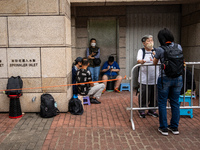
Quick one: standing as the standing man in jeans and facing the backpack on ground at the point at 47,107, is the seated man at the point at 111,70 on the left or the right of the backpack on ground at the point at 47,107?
right

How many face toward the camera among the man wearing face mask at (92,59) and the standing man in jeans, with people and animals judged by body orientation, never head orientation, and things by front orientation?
1

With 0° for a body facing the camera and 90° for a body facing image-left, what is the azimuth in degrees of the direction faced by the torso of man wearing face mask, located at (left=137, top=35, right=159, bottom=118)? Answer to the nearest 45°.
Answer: approximately 315°

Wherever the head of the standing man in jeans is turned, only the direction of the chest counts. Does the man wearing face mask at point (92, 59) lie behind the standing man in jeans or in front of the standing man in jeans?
in front

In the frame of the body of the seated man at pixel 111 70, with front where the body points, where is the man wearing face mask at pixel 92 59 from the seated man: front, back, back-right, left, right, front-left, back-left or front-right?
right

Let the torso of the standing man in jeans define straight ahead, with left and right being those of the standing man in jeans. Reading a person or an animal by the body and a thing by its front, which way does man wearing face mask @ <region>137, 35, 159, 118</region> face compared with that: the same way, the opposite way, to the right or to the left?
the opposite way

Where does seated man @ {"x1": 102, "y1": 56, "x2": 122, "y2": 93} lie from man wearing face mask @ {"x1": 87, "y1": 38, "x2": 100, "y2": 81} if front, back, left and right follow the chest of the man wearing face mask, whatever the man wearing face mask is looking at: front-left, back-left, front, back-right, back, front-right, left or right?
left

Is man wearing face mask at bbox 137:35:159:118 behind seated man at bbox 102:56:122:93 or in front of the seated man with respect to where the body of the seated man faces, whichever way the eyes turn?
in front

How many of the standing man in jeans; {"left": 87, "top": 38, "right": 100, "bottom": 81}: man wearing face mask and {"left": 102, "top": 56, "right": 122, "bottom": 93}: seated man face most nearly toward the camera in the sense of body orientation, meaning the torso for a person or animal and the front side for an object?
2

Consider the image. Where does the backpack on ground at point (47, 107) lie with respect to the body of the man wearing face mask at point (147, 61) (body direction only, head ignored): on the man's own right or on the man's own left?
on the man's own right

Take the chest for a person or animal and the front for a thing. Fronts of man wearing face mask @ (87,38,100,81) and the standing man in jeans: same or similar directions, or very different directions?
very different directions

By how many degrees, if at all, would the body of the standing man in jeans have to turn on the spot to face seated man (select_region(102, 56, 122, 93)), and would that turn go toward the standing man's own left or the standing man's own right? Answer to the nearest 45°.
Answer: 0° — they already face them

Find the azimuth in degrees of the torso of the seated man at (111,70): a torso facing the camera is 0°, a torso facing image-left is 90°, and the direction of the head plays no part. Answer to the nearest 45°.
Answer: approximately 0°

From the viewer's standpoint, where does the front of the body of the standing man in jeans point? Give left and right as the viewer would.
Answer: facing away from the viewer and to the left of the viewer

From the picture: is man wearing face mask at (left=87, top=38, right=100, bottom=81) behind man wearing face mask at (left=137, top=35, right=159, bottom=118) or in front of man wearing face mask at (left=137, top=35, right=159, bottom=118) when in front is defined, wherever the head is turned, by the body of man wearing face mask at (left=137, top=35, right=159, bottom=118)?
behind
